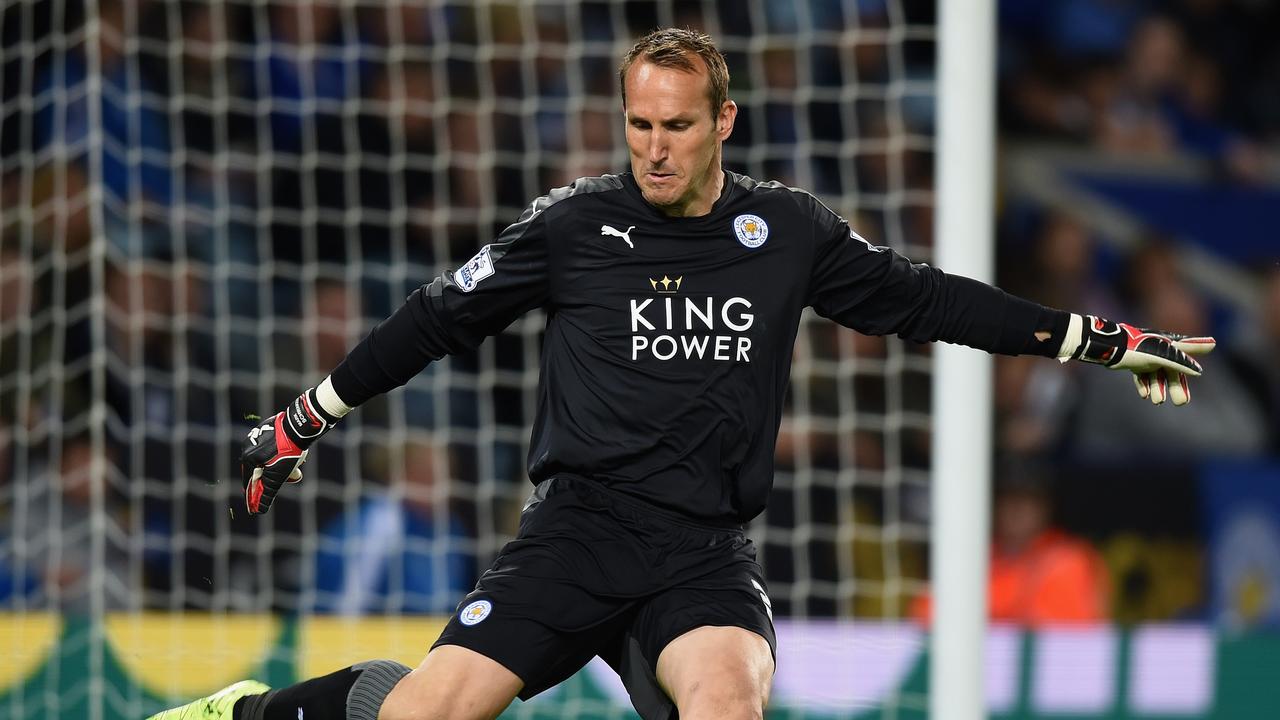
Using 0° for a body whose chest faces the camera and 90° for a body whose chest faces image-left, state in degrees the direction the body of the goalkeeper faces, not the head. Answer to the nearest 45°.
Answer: approximately 0°

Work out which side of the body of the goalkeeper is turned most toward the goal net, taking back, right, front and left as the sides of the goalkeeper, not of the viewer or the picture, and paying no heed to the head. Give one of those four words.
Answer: back
